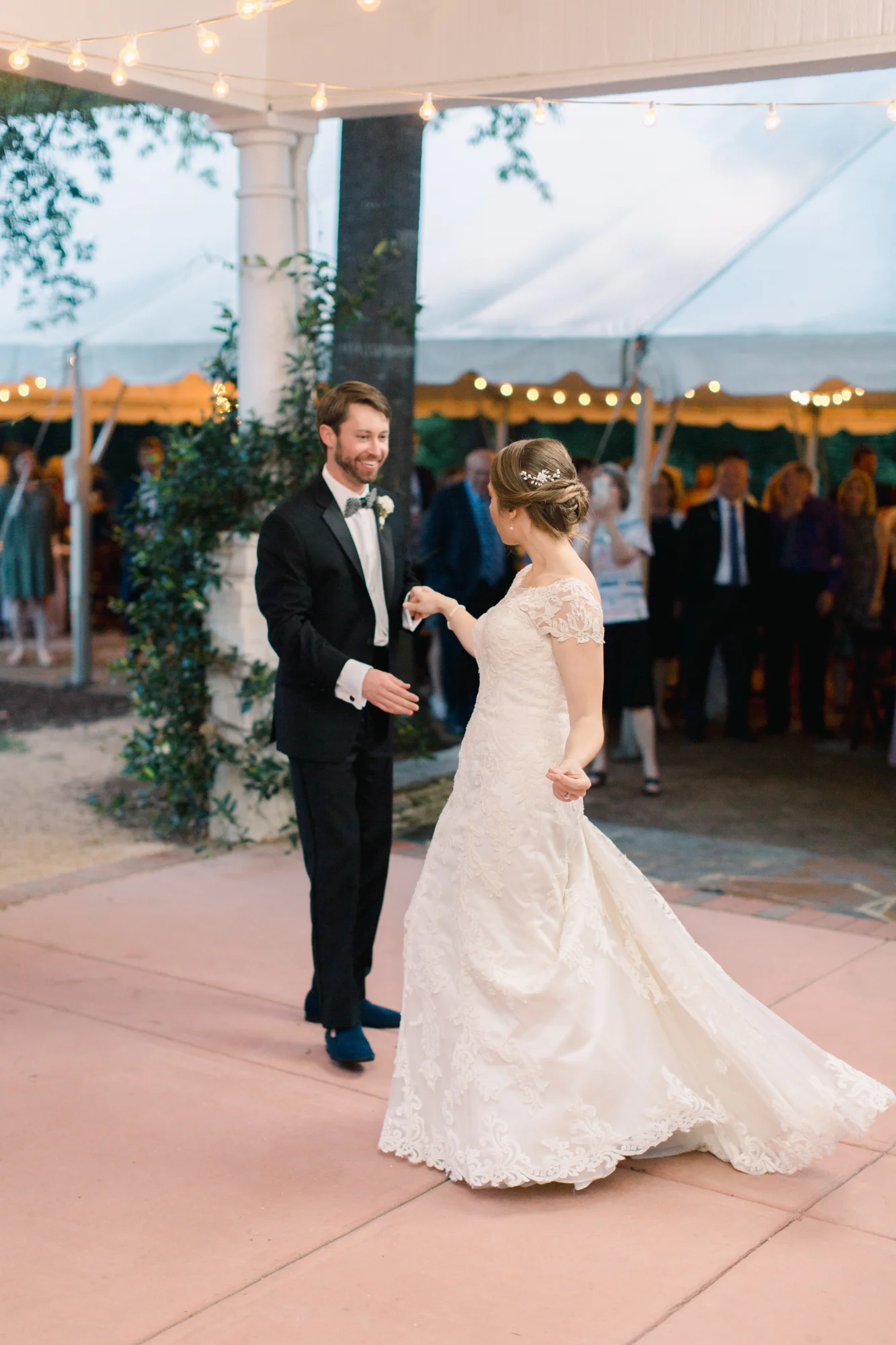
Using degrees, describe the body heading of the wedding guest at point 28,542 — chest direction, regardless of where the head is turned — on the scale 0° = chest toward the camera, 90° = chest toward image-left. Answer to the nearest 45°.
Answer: approximately 0°

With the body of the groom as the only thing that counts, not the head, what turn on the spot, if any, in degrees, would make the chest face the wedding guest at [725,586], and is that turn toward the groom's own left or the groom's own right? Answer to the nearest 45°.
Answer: approximately 90° to the groom's own left

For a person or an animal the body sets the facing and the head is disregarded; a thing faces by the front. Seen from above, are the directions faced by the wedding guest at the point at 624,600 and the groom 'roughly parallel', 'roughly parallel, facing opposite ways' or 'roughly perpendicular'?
roughly perpendicular

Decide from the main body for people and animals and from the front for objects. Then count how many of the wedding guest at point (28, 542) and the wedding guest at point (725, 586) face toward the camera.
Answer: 2

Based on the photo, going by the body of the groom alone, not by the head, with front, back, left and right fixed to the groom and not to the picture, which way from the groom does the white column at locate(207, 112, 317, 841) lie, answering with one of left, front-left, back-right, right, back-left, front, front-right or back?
back-left

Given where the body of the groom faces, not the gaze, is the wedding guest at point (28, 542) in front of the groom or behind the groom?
behind

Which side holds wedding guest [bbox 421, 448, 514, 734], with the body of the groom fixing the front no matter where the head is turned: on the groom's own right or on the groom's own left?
on the groom's own left
